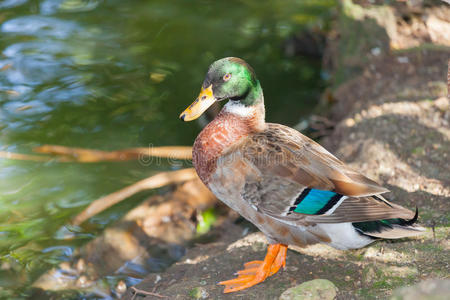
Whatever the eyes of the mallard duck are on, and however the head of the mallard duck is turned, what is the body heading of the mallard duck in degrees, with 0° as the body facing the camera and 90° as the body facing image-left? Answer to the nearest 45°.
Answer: approximately 90°

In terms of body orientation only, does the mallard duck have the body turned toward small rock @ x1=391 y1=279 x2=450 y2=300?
no

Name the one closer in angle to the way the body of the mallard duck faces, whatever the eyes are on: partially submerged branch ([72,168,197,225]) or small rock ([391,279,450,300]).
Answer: the partially submerged branch

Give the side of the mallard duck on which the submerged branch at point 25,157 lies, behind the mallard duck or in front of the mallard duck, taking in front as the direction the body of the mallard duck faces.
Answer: in front

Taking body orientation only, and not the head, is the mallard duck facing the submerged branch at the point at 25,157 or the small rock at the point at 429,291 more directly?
the submerged branch

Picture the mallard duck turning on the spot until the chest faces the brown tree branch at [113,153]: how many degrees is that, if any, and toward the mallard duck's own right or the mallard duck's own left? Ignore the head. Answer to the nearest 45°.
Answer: approximately 45° to the mallard duck's own right
